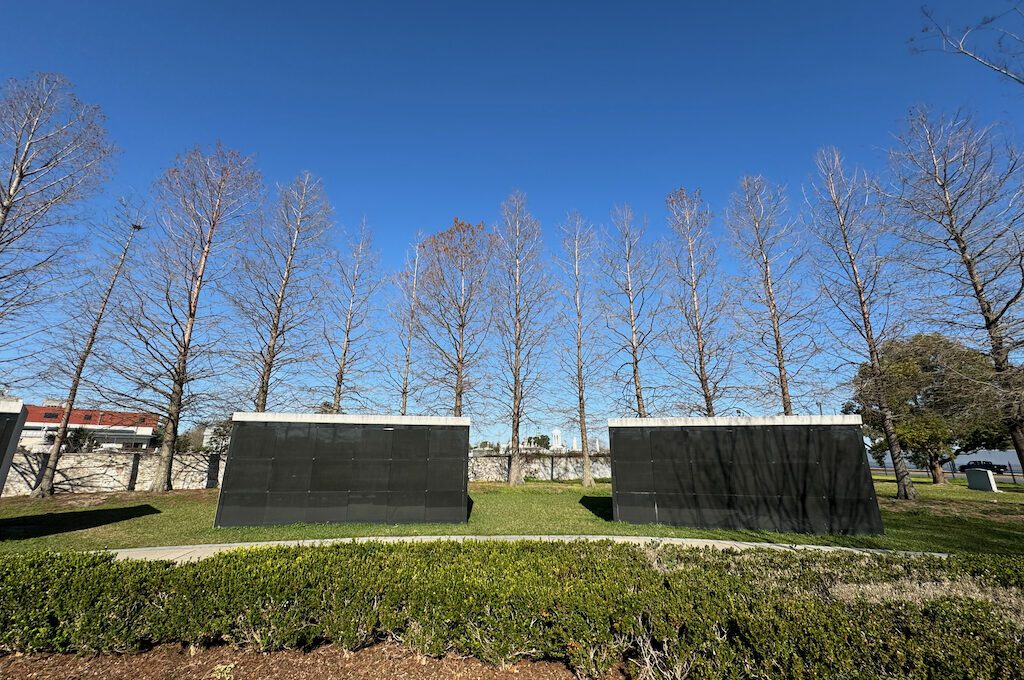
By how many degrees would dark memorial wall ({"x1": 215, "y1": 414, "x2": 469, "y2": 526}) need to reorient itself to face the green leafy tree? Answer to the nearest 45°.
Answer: approximately 90° to its left

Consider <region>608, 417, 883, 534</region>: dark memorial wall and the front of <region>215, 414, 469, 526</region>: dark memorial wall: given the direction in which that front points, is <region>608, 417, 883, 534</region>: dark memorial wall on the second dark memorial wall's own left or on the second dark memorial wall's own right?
on the second dark memorial wall's own left

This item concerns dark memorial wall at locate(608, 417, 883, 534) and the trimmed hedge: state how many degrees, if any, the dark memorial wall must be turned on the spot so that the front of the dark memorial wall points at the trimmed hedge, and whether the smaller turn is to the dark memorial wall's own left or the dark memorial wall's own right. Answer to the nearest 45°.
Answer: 0° — it already faces it

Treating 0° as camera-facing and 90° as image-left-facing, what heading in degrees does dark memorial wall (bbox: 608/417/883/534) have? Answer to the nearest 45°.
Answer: approximately 0°

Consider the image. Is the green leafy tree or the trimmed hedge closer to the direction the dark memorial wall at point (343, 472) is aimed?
the trimmed hedge

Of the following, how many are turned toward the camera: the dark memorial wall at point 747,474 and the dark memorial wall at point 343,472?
2

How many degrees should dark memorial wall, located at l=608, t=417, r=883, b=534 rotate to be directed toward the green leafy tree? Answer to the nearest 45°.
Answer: approximately 135° to its left

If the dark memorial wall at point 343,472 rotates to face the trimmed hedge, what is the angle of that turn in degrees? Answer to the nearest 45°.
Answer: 0° — it already faces it
